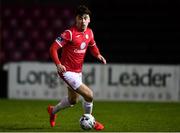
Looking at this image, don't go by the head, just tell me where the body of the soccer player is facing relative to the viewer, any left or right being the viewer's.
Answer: facing the viewer and to the right of the viewer

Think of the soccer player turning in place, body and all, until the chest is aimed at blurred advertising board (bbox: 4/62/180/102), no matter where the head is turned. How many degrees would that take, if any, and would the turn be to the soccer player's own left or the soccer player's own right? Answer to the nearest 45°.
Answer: approximately 135° to the soccer player's own left

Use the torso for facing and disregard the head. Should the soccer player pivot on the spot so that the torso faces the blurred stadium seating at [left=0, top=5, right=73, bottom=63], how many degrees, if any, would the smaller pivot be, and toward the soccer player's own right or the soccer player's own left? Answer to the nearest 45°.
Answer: approximately 135° to the soccer player's own left
